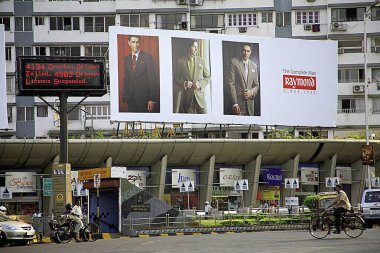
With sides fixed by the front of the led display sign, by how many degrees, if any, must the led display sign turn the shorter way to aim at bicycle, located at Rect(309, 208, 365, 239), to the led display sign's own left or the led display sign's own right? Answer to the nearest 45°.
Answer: approximately 45° to the led display sign's own left

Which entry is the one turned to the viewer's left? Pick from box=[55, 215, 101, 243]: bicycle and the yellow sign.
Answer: the bicycle

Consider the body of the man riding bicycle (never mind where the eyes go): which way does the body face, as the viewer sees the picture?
to the viewer's left

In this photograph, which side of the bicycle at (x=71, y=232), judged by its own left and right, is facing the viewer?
left

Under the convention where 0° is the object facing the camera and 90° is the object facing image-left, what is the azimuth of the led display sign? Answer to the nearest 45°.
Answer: approximately 0°
